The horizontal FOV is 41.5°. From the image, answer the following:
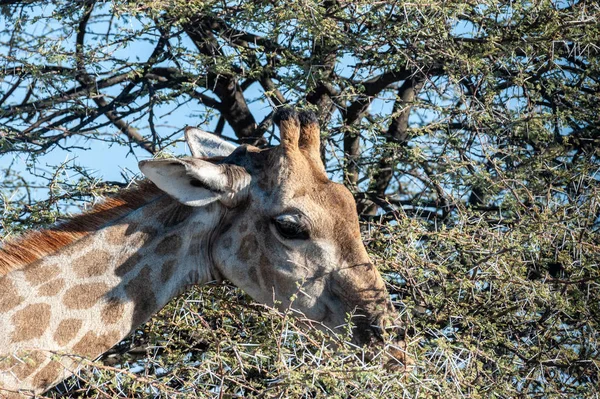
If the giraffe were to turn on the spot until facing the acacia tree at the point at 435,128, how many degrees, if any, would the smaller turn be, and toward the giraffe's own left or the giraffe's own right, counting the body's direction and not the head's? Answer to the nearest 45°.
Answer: approximately 45° to the giraffe's own left

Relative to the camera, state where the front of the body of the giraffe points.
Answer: to the viewer's right
